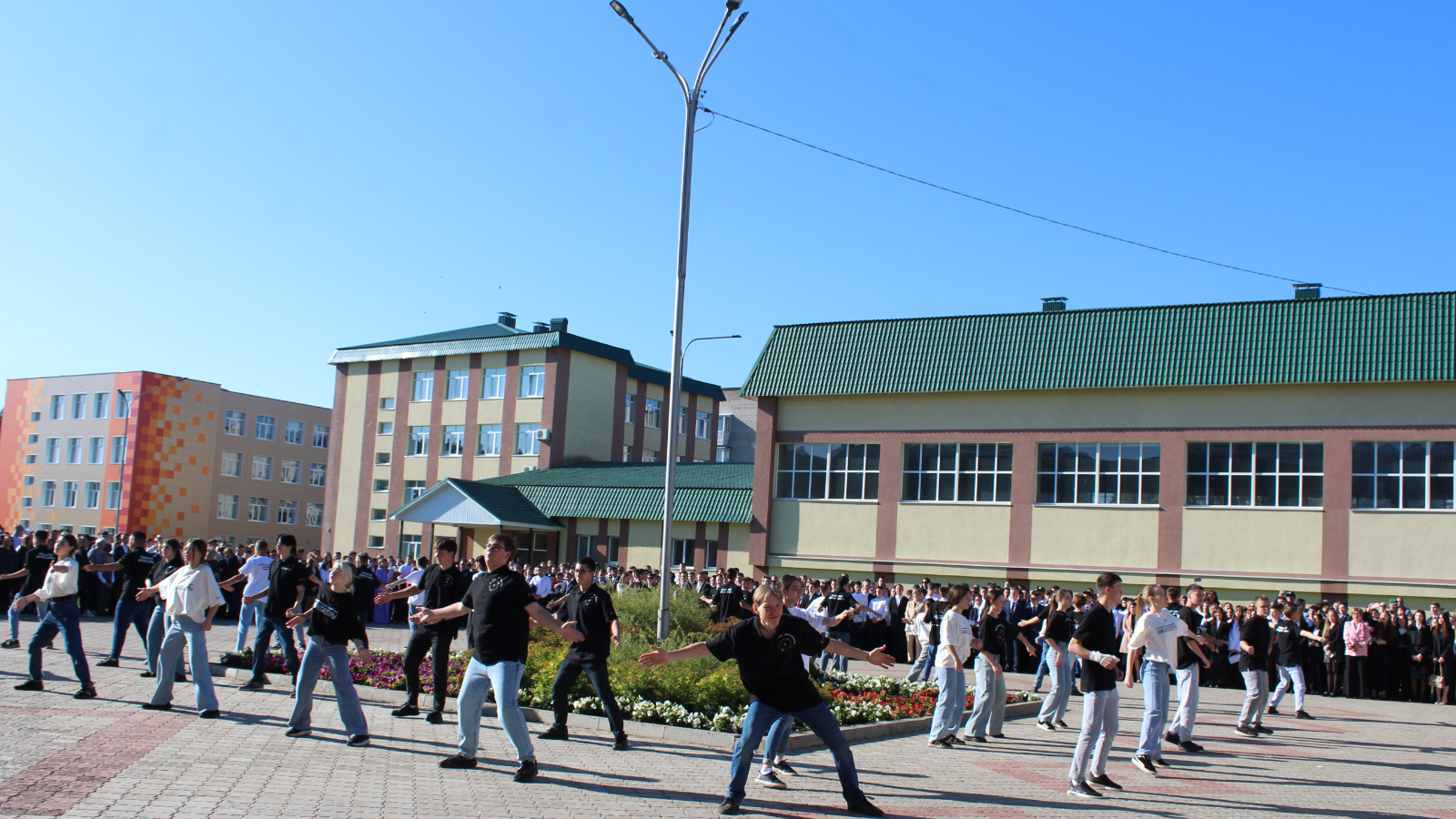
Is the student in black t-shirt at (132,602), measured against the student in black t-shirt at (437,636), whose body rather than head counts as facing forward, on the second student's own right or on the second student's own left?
on the second student's own right

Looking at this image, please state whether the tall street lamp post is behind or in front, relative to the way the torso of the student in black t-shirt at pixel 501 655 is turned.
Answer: behind

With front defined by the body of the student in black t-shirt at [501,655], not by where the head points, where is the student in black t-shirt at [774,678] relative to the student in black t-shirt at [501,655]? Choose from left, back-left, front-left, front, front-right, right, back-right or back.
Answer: left

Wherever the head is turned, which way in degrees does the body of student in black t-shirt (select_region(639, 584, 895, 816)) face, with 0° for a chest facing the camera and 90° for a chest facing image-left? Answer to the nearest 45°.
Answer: approximately 0°

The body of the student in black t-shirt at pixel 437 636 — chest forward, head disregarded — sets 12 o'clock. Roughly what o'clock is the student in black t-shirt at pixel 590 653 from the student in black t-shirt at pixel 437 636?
the student in black t-shirt at pixel 590 653 is roughly at 9 o'clock from the student in black t-shirt at pixel 437 636.

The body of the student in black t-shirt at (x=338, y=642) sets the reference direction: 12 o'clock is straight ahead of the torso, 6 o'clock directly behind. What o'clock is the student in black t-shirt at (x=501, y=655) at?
the student in black t-shirt at (x=501, y=655) is roughly at 9 o'clock from the student in black t-shirt at (x=338, y=642).

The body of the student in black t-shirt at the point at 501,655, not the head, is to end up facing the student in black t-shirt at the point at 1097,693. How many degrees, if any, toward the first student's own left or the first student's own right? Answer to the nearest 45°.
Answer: approximately 135° to the first student's own left

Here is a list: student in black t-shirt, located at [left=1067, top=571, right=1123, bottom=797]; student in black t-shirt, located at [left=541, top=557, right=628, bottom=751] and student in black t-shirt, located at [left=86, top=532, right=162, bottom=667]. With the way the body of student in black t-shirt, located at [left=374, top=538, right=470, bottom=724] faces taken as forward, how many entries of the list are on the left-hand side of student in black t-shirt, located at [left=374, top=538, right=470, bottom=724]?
2
